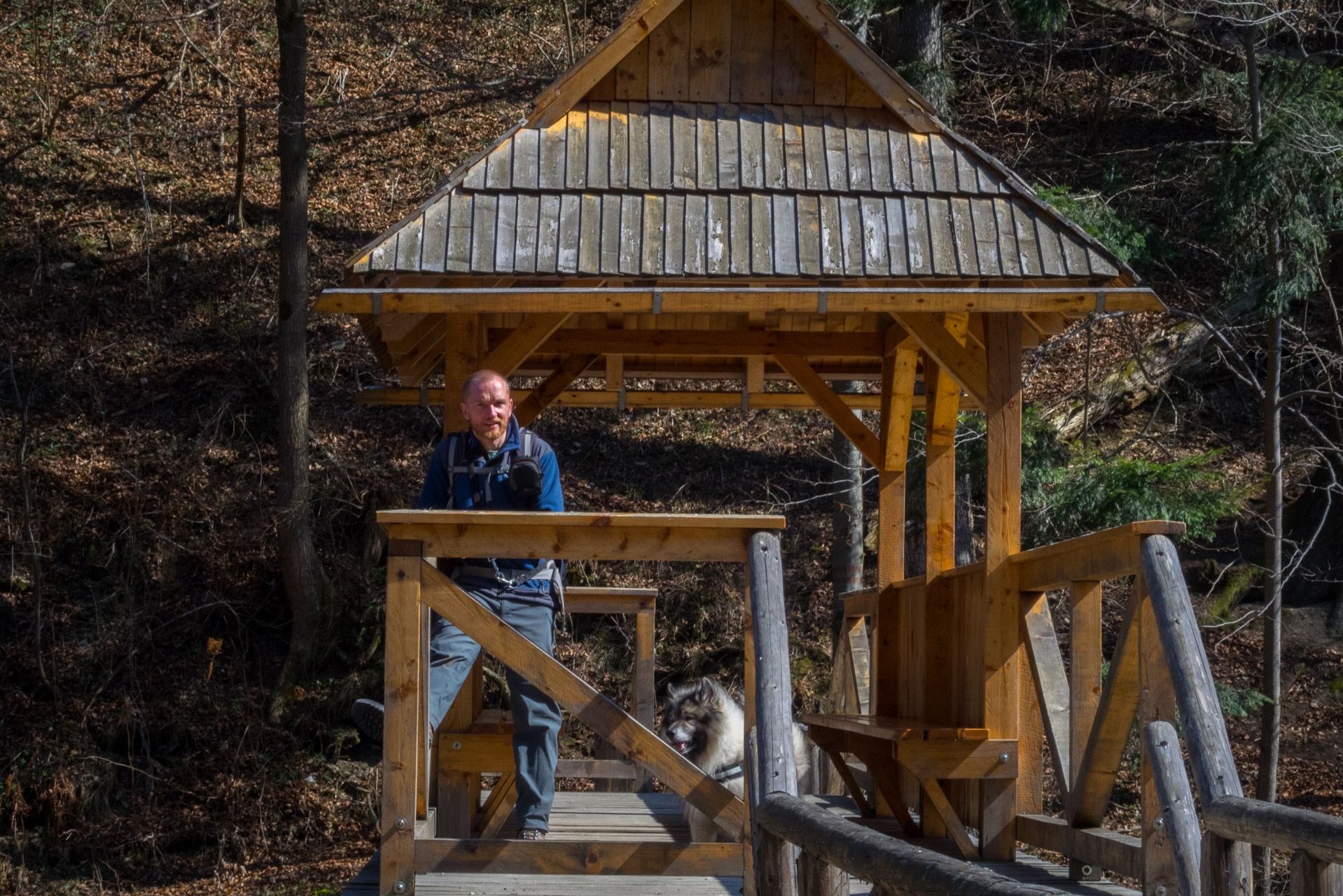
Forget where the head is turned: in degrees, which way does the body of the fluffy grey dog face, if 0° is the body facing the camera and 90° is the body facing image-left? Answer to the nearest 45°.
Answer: approximately 45°

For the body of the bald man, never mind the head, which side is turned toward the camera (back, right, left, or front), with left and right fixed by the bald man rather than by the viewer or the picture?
front

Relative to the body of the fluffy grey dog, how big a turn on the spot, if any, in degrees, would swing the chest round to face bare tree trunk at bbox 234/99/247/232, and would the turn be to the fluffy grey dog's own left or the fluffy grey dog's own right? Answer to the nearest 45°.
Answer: approximately 90° to the fluffy grey dog's own right

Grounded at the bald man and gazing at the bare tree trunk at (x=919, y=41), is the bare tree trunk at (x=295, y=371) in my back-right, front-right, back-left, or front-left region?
front-left

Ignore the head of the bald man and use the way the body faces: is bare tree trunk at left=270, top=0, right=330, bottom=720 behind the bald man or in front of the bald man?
behind

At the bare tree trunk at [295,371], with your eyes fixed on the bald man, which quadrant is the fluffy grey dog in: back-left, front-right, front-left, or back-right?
front-left

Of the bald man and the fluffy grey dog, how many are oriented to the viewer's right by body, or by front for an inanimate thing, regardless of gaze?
0

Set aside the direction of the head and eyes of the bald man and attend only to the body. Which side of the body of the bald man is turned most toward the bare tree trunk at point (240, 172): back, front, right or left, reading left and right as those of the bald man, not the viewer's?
back

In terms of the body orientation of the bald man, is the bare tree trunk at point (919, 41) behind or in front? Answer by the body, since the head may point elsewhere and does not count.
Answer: behind

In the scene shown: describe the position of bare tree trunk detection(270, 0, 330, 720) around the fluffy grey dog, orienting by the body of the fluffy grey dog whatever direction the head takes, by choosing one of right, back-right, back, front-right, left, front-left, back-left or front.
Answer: right
